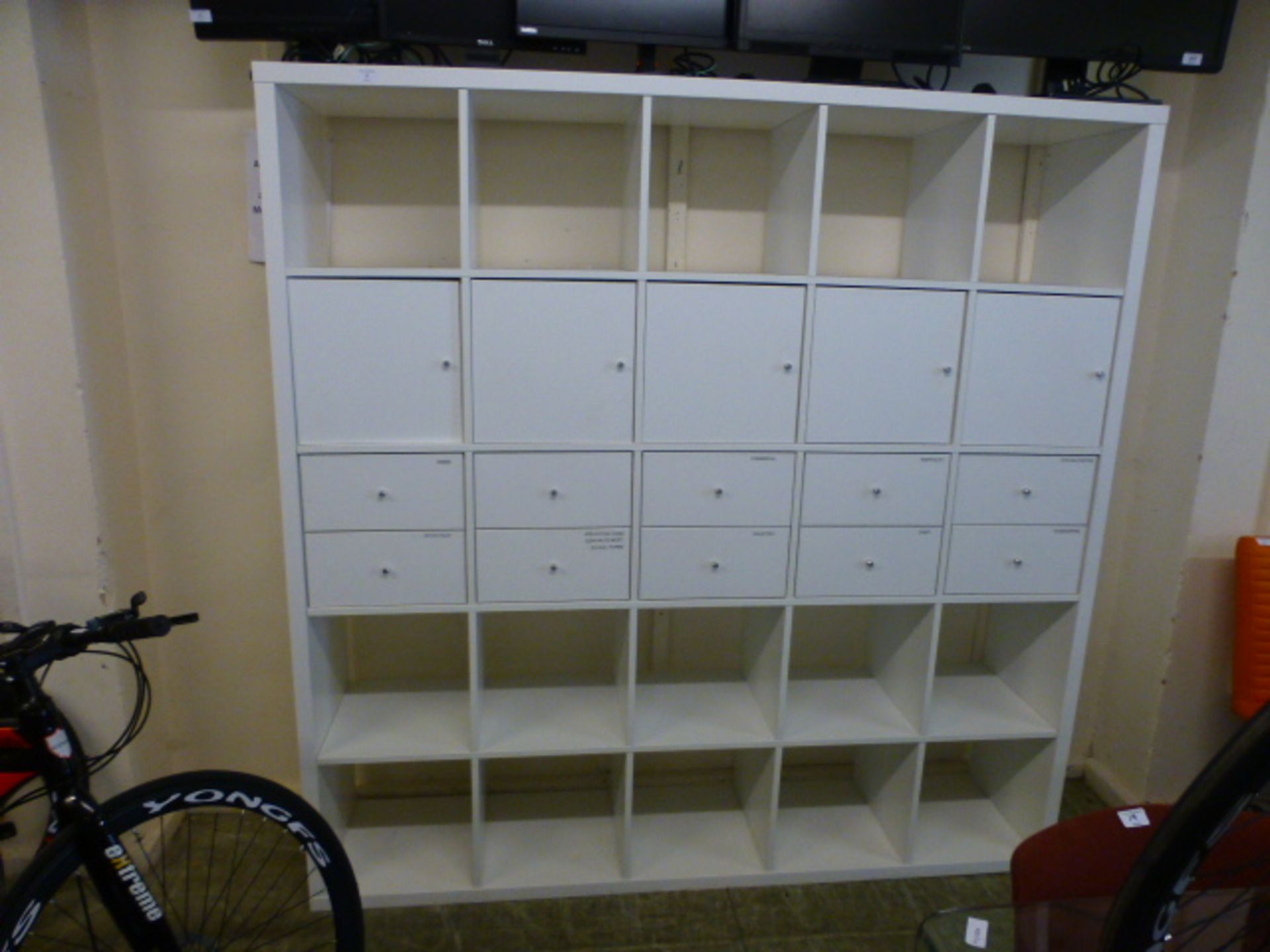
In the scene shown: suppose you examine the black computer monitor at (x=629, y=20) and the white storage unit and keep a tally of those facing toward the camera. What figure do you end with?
2

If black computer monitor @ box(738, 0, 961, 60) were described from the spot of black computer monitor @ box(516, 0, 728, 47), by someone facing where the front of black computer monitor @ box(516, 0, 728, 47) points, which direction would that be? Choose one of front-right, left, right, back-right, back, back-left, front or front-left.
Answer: left

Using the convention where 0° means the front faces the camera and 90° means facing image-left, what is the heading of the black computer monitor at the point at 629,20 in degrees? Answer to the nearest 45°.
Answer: approximately 0°

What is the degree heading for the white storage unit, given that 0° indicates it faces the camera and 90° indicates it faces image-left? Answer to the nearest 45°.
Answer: approximately 0°

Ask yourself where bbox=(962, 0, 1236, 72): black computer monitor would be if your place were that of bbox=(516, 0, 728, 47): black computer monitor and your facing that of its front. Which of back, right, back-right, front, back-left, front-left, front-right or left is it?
left

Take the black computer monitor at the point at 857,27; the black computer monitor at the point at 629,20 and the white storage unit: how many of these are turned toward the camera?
3
